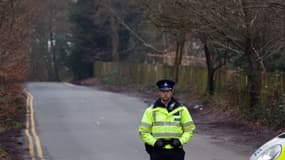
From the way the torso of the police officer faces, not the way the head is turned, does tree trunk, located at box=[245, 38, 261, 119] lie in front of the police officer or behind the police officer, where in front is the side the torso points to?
behind

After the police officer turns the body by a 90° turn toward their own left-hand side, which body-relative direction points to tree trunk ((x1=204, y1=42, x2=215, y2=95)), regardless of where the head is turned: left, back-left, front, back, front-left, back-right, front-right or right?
left

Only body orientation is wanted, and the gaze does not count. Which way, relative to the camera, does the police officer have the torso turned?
toward the camera
